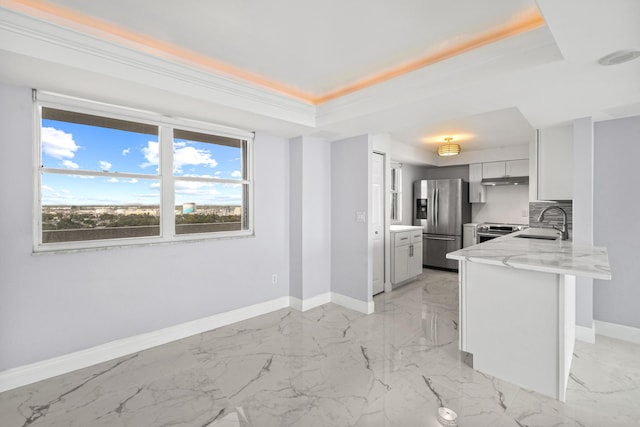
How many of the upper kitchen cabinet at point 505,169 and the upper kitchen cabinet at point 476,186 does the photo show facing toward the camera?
2

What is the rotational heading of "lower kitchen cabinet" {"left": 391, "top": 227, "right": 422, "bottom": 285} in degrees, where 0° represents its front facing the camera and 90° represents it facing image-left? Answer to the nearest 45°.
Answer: approximately 315°

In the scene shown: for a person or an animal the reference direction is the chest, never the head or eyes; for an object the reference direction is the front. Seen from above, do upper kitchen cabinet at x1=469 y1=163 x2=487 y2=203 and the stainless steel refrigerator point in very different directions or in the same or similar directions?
same or similar directions

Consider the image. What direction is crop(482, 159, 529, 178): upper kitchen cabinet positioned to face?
toward the camera

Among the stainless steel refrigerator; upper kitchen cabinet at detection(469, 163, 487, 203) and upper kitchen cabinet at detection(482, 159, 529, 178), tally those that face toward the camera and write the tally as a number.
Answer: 3

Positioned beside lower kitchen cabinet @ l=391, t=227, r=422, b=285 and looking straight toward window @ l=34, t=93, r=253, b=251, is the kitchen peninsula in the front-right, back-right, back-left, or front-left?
front-left

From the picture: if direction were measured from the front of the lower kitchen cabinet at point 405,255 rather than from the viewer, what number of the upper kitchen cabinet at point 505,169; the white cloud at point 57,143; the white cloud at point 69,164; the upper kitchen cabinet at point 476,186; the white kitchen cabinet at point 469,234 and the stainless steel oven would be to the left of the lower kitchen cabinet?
4

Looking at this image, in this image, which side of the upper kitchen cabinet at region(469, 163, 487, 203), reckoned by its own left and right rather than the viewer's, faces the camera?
front

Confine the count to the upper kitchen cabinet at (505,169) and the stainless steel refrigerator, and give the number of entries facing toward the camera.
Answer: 2

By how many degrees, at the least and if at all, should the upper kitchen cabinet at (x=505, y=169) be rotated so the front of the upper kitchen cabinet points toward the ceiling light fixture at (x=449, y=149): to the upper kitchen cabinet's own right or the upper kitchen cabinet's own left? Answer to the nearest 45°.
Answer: approximately 45° to the upper kitchen cabinet's own right

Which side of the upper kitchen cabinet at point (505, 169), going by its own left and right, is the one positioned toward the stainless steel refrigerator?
right

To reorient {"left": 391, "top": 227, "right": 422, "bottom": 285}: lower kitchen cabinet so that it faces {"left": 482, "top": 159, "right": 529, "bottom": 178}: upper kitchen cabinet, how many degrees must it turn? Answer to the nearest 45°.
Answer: approximately 90° to its left
